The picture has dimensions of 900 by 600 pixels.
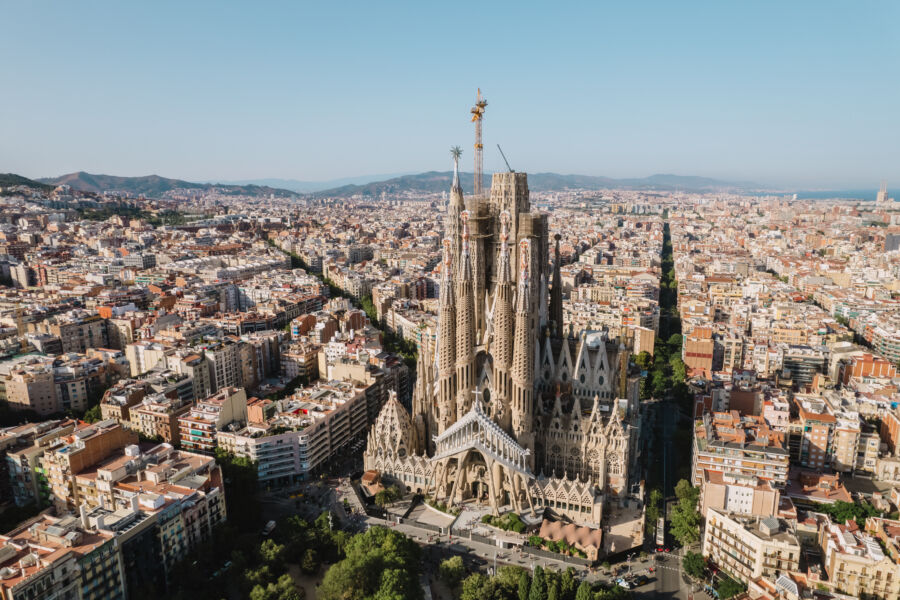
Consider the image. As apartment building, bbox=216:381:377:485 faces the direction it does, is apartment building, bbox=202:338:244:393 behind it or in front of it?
behind

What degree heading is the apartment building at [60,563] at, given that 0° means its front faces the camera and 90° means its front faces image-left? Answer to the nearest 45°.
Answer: approximately 315°

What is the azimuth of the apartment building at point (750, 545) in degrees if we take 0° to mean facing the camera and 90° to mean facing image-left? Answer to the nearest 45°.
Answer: approximately 45°

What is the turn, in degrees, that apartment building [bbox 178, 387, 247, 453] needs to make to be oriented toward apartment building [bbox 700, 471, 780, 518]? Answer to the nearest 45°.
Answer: approximately 90° to its left
